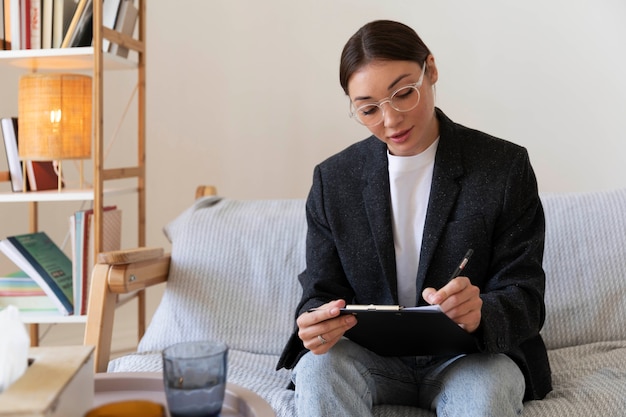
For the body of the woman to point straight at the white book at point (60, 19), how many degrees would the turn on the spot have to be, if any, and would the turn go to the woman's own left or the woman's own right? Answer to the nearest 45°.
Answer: approximately 135° to the woman's own right

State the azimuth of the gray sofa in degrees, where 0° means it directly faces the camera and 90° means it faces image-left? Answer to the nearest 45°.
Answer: approximately 0°

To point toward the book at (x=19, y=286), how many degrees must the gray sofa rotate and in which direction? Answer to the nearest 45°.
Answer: approximately 90° to its right

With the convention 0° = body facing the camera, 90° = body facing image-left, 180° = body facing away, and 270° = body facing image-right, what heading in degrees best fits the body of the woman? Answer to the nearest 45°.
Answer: approximately 0°

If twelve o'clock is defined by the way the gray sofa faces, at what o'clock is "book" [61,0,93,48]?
The book is roughly at 4 o'clock from the gray sofa.

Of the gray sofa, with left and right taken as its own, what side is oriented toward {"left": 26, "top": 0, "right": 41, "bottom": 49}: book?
right

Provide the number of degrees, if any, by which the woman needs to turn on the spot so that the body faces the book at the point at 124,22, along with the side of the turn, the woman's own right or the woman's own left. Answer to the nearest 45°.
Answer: approximately 135° to the woman's own right
